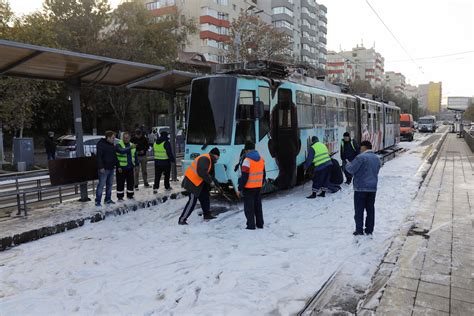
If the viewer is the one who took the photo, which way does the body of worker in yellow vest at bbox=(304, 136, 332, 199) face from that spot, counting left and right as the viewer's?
facing away from the viewer and to the left of the viewer

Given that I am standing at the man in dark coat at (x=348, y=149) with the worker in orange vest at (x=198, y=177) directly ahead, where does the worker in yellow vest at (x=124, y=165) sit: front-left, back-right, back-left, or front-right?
front-right

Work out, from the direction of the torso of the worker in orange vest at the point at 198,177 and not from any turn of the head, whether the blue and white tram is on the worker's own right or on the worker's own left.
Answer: on the worker's own left

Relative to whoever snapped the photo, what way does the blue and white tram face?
facing the viewer and to the left of the viewer

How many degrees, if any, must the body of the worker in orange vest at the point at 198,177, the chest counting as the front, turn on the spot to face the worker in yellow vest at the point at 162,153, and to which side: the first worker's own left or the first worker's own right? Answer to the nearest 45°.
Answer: approximately 90° to the first worker's own left

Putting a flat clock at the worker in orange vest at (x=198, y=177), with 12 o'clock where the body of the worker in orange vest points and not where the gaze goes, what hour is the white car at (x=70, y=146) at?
The white car is roughly at 8 o'clock from the worker in orange vest.

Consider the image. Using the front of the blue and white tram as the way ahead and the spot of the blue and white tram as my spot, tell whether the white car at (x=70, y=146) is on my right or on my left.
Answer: on my right

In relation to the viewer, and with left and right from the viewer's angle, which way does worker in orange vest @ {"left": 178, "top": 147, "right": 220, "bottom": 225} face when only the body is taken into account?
facing to the right of the viewer

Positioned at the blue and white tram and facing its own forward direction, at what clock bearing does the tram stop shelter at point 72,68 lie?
The tram stop shelter is roughly at 1 o'clock from the blue and white tram.

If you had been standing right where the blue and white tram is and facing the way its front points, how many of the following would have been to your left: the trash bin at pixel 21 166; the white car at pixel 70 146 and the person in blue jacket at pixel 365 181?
1

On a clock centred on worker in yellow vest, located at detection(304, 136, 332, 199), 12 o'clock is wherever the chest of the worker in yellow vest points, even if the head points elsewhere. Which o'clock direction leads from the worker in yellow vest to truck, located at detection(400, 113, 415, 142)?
The truck is roughly at 2 o'clock from the worker in yellow vest.

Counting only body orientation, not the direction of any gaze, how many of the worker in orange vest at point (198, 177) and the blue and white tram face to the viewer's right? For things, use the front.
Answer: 1

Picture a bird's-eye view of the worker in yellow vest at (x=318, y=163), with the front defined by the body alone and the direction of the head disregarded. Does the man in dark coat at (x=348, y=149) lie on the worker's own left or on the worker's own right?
on the worker's own right

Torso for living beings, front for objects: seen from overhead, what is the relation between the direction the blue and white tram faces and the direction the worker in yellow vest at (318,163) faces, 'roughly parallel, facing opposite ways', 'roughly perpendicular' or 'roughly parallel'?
roughly perpendicular
